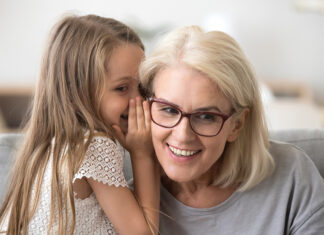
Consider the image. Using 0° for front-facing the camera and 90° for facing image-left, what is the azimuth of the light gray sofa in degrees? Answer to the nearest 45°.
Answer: approximately 0°

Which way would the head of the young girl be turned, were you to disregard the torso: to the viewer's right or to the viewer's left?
to the viewer's right

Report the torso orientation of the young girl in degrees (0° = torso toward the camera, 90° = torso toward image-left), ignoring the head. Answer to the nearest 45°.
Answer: approximately 270°
